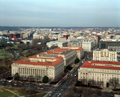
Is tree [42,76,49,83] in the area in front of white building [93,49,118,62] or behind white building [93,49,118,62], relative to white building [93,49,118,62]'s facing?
in front

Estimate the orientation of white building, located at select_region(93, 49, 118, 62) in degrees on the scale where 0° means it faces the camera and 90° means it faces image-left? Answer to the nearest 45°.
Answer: approximately 0°
